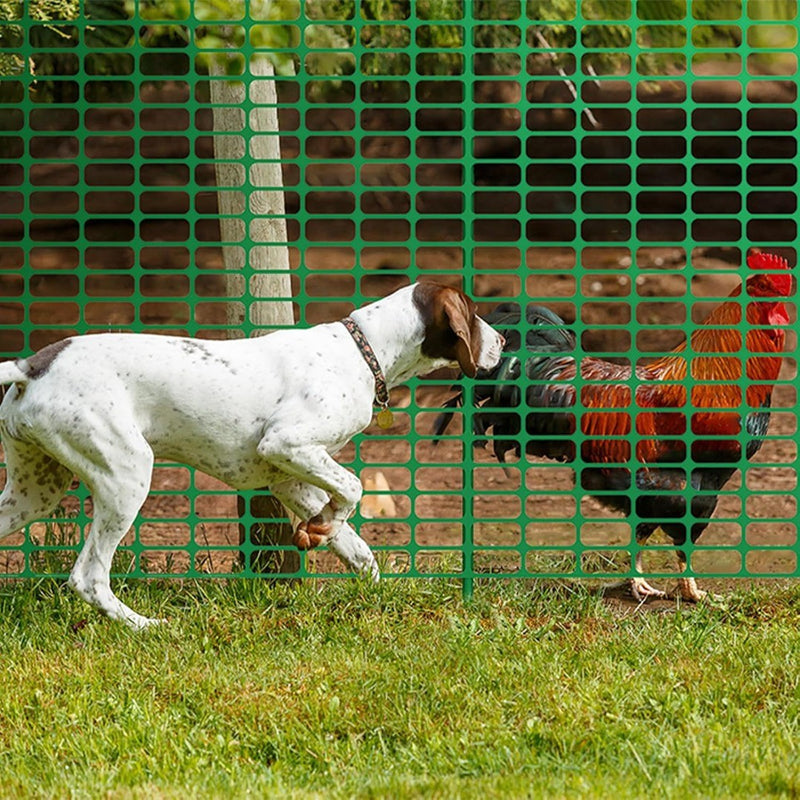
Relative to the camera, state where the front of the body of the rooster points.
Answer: to the viewer's right

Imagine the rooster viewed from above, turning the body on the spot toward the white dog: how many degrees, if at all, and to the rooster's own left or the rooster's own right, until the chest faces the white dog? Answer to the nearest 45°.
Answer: approximately 135° to the rooster's own right

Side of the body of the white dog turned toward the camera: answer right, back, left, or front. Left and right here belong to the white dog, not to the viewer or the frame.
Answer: right

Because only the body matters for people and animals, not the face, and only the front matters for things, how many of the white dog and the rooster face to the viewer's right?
2

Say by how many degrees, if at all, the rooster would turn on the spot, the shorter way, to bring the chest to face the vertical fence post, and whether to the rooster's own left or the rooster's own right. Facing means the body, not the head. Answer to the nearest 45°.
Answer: approximately 180°

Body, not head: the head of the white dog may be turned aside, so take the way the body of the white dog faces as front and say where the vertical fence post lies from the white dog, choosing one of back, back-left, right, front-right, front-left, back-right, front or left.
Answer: left
